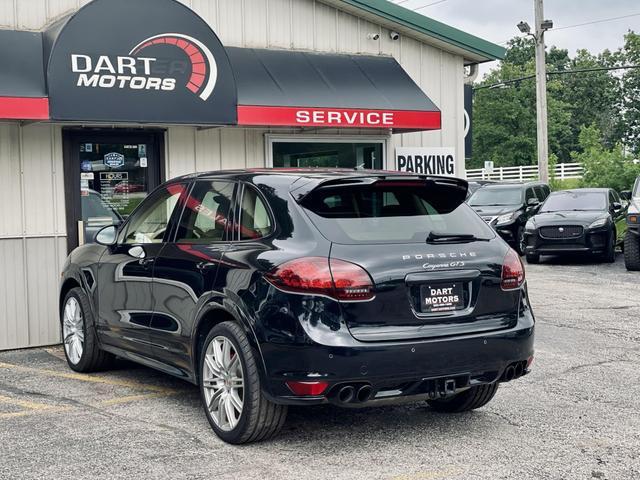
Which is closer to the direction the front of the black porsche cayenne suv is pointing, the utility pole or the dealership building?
the dealership building

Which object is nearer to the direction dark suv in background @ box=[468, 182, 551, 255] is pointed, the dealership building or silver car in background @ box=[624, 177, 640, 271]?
the dealership building

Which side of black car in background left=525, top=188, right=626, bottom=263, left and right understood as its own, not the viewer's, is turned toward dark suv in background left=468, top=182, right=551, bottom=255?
right

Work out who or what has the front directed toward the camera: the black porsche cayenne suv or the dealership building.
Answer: the dealership building

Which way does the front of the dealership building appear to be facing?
toward the camera

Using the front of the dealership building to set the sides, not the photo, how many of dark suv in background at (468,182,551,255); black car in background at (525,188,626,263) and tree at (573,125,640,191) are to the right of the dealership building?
0

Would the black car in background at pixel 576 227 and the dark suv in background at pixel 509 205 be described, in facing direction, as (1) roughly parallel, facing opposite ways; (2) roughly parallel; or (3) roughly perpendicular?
roughly parallel

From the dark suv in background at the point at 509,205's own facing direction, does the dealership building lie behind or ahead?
ahead

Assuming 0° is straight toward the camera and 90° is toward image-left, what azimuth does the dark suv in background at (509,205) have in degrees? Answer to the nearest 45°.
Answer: approximately 45°

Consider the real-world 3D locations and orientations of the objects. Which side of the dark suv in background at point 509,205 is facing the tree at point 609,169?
back

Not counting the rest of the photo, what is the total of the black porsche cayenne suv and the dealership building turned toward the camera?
1

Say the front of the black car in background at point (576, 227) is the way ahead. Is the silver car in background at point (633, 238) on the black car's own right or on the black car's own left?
on the black car's own left

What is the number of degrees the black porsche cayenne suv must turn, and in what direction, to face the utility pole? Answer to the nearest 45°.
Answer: approximately 45° to its right

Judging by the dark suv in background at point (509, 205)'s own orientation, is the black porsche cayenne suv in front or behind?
in front

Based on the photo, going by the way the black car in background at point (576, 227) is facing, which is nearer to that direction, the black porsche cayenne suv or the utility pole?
the black porsche cayenne suv

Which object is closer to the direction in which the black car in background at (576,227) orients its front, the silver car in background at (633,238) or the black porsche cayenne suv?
the black porsche cayenne suv
